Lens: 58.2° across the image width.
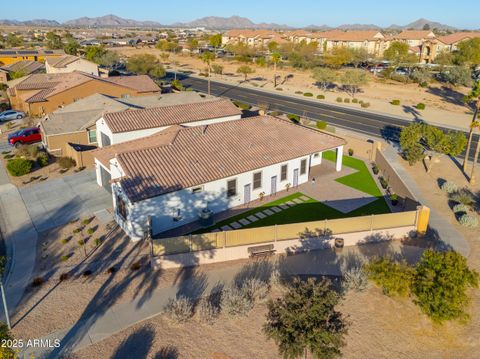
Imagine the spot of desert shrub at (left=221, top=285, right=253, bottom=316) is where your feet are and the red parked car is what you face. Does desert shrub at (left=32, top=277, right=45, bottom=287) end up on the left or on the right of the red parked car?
left

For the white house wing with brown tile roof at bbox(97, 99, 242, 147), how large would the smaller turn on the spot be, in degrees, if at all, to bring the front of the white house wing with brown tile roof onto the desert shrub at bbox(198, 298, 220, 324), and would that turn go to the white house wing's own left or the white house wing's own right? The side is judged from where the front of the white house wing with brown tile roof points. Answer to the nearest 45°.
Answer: approximately 45° to the white house wing's own left

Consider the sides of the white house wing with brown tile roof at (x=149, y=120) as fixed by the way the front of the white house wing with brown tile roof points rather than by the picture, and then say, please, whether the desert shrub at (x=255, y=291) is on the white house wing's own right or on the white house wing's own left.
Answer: on the white house wing's own left

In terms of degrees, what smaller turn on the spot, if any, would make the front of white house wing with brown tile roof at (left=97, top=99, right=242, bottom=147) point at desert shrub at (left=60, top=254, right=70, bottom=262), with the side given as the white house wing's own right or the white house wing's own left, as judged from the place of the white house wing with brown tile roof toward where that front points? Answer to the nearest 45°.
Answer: approximately 45° to the white house wing's own left

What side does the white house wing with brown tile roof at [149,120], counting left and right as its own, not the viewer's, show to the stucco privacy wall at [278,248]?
left

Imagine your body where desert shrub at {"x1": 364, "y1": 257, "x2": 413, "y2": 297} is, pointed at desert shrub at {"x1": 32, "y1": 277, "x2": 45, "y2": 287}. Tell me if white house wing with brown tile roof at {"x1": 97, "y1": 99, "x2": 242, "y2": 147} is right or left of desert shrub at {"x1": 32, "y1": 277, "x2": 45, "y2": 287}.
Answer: right

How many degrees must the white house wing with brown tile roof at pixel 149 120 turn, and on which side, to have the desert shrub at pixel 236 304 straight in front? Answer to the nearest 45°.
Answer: approximately 45° to its left

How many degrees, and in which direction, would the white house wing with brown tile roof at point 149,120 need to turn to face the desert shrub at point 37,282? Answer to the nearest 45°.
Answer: approximately 45° to its left

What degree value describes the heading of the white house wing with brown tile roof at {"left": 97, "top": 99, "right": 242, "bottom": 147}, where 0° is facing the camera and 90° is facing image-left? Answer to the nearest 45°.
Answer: approximately 45°

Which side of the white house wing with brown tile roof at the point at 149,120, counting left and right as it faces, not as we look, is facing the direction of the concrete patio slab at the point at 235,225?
left

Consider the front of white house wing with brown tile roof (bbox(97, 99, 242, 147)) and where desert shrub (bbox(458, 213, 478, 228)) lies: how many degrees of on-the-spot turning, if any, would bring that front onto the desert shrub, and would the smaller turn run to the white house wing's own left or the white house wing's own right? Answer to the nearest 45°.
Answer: approximately 90° to the white house wing's own left

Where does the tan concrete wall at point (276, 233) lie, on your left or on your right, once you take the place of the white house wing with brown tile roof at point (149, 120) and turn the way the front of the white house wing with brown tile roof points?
on your left
